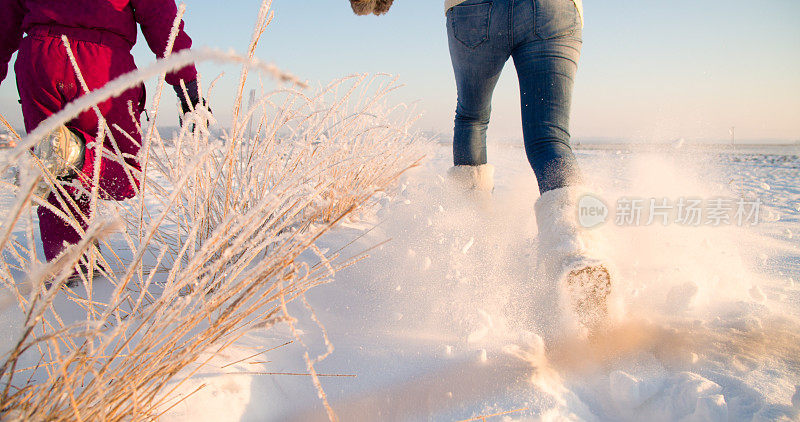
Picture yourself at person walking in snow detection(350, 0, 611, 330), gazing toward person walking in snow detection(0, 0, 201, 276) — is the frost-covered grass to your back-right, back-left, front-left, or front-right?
front-left

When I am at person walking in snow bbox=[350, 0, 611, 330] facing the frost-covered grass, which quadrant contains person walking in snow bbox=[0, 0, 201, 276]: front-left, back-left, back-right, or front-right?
front-right

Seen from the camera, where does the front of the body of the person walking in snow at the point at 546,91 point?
away from the camera

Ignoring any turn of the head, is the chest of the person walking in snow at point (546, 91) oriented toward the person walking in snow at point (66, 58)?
no

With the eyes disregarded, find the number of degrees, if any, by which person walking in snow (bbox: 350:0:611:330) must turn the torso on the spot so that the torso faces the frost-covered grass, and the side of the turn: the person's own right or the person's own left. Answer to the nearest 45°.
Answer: approximately 135° to the person's own left
